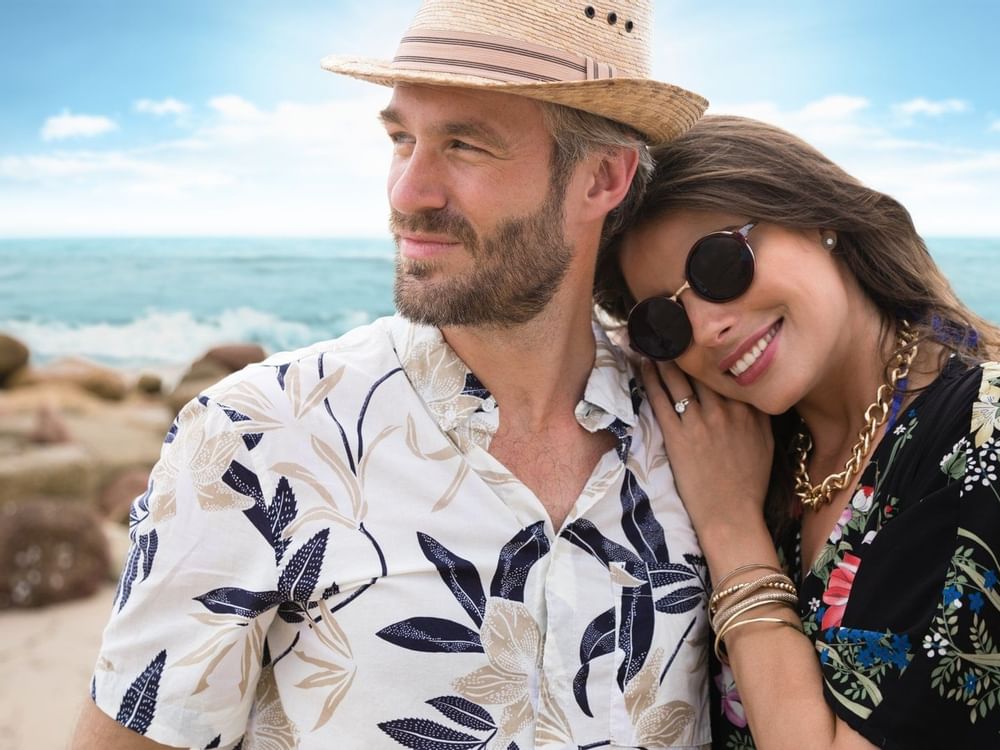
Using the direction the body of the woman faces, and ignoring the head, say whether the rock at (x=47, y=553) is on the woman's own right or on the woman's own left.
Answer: on the woman's own right

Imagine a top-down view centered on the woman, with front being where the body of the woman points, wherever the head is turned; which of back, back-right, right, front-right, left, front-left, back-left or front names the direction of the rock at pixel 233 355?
right

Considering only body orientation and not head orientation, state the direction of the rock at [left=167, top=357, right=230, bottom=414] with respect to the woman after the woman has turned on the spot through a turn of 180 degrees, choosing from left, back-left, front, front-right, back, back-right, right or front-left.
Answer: left

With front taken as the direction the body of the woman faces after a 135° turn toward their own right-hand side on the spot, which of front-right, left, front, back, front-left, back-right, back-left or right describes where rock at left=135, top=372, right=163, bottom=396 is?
front-left

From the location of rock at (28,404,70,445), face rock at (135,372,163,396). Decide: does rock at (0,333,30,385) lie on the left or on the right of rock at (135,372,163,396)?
left

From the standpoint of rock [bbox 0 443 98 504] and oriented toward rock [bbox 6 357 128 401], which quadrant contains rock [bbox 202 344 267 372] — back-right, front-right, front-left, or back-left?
front-right

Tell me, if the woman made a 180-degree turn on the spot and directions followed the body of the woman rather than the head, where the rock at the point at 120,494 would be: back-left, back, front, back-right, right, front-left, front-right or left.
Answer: left

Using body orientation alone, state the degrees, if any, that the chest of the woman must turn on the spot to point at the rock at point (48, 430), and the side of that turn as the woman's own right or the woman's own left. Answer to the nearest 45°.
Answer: approximately 90° to the woman's own right

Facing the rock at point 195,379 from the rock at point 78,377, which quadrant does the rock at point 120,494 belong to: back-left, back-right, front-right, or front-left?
front-right

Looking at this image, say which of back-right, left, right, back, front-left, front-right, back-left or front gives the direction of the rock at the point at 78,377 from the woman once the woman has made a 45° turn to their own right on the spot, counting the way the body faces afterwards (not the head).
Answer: front-right

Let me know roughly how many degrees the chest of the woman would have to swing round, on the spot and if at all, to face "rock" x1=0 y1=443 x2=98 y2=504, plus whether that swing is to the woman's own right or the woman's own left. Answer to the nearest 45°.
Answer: approximately 90° to the woman's own right

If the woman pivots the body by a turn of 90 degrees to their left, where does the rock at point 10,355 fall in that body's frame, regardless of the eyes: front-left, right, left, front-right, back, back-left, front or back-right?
back

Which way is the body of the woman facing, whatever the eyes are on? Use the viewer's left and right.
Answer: facing the viewer and to the left of the viewer

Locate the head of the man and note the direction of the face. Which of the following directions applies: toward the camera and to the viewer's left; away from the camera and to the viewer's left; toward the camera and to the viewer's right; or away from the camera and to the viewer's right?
toward the camera and to the viewer's left
